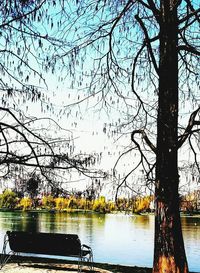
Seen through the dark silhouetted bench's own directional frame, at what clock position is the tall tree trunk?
The tall tree trunk is roughly at 3 o'clock from the dark silhouetted bench.

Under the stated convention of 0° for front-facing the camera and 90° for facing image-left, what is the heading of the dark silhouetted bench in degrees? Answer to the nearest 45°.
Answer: approximately 225°
